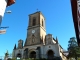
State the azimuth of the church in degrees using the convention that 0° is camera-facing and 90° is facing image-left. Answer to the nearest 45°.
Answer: approximately 45°
